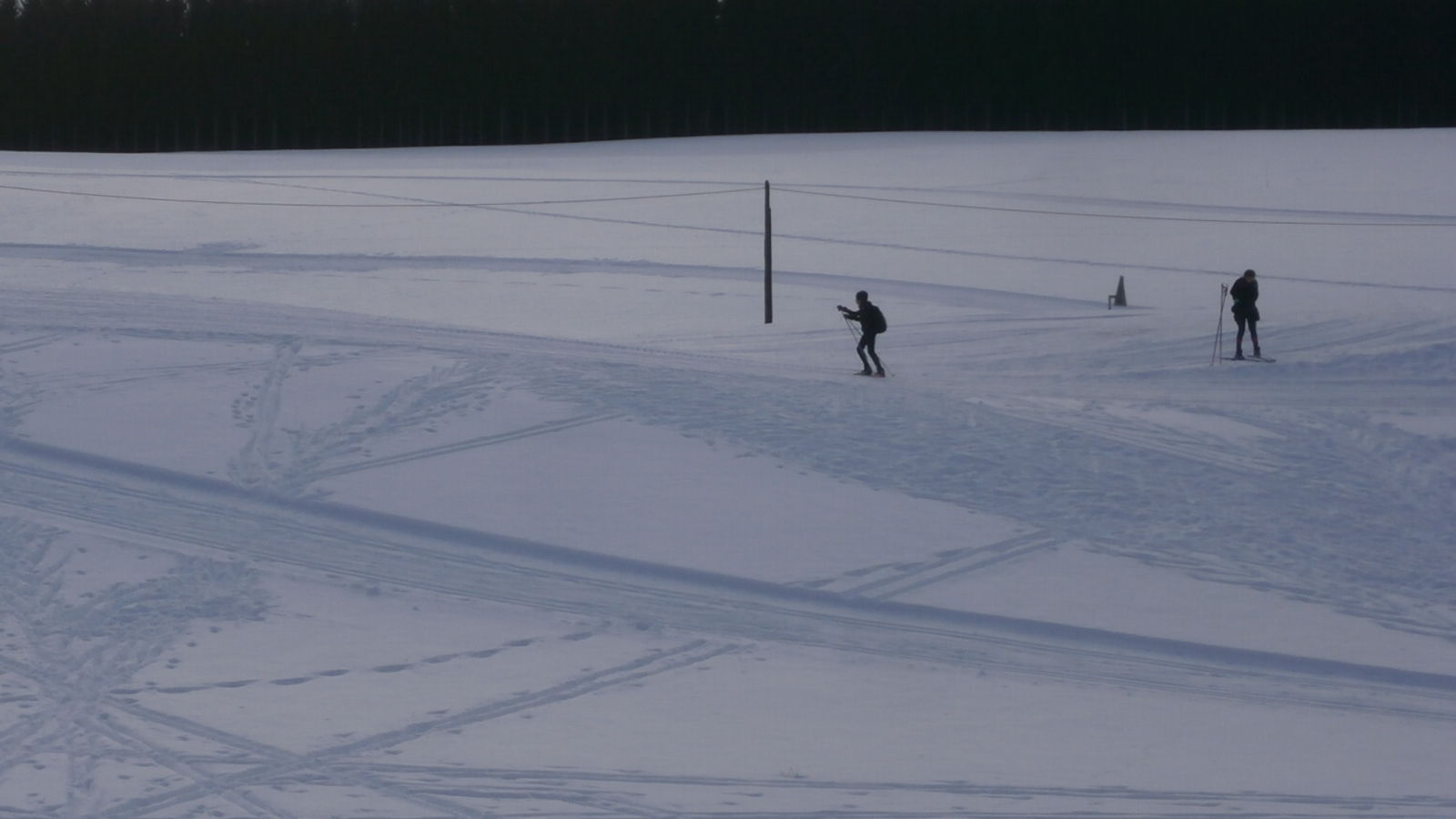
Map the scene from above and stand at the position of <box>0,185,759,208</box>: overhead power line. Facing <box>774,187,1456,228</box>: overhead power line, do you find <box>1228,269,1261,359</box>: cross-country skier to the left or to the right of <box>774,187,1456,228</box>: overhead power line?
right

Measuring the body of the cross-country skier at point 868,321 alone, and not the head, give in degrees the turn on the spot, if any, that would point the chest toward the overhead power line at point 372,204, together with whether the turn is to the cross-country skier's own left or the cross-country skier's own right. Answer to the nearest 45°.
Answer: approximately 45° to the cross-country skier's own right

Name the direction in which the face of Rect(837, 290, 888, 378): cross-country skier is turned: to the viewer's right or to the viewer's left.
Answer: to the viewer's left

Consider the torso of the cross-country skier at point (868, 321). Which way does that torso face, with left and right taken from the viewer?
facing to the left of the viewer

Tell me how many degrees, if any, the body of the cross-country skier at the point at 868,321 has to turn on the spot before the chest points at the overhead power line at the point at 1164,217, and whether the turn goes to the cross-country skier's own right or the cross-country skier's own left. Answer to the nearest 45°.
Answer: approximately 90° to the cross-country skier's own right
